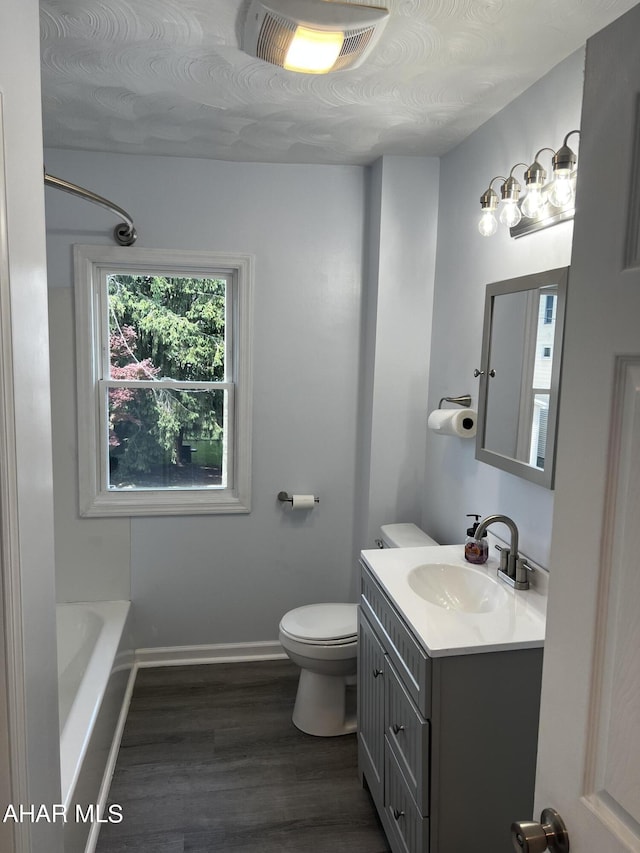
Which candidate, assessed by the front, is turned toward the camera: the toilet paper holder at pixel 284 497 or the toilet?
the toilet paper holder

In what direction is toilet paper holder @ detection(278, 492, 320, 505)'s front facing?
toward the camera

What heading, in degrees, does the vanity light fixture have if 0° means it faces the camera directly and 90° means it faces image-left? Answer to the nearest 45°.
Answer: approximately 45°

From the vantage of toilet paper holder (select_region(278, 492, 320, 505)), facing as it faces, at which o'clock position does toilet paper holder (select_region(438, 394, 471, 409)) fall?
toilet paper holder (select_region(438, 394, 471, 409)) is roughly at 10 o'clock from toilet paper holder (select_region(278, 492, 320, 505)).

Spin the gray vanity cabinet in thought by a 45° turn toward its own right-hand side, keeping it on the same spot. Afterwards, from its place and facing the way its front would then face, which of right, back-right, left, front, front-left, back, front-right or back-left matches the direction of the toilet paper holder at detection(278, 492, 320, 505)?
front-right

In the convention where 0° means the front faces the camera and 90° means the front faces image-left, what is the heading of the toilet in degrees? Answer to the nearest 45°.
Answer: approximately 90°

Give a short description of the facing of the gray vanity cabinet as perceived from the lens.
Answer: facing the viewer and to the left of the viewer

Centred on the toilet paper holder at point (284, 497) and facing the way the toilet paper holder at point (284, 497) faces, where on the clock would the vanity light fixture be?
The vanity light fixture is roughly at 11 o'clock from the toilet paper holder.

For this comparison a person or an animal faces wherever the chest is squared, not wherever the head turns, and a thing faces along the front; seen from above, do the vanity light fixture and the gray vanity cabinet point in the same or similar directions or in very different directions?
same or similar directions
